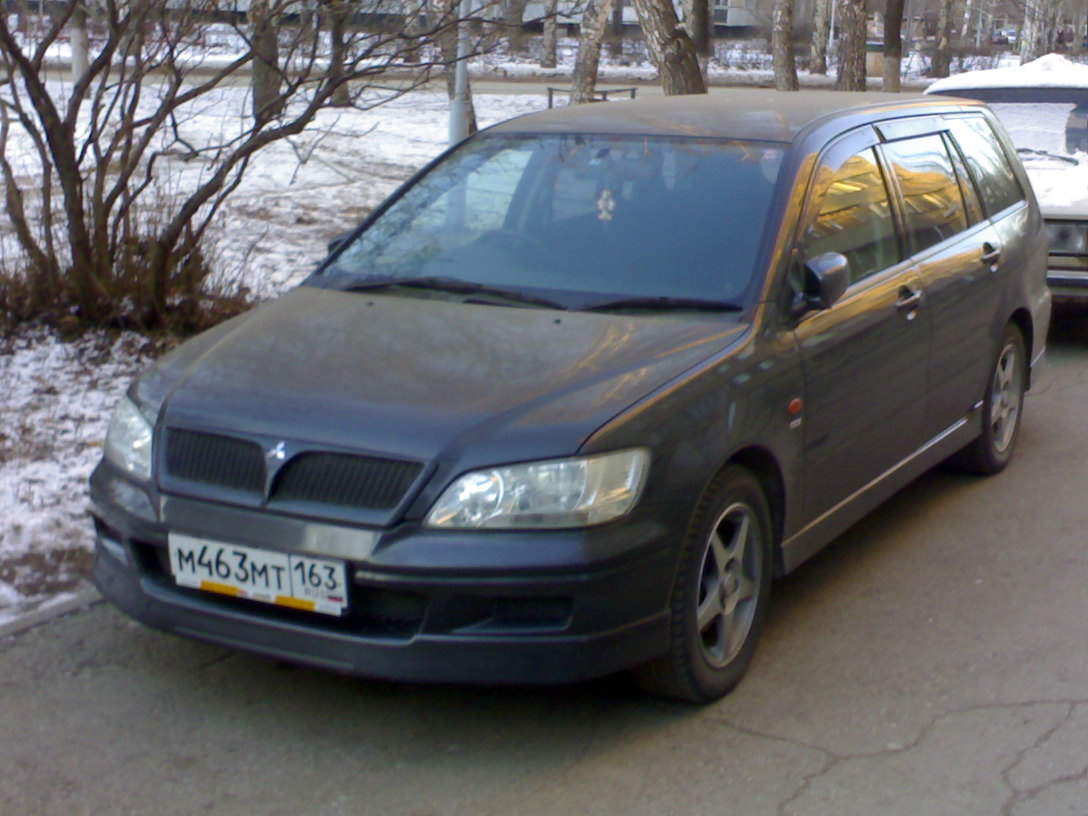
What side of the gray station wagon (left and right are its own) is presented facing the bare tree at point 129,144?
right

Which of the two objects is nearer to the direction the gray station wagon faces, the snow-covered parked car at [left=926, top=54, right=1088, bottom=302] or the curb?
the curb

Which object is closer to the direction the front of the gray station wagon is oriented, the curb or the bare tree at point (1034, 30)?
the curb

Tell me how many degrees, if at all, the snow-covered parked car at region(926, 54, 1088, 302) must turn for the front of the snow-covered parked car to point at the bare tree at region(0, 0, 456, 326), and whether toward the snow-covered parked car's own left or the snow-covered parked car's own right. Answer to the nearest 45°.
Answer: approximately 45° to the snow-covered parked car's own right

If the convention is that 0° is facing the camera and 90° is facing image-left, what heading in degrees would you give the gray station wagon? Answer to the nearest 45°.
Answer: approximately 45°

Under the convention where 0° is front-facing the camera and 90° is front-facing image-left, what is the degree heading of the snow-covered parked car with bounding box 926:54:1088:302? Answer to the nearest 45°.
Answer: approximately 0°

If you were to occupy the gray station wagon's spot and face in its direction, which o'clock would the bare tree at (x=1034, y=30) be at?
The bare tree is roughly at 5 o'clock from the gray station wagon.

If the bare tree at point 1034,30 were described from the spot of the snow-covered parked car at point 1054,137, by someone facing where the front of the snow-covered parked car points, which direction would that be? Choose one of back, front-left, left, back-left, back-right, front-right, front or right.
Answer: back

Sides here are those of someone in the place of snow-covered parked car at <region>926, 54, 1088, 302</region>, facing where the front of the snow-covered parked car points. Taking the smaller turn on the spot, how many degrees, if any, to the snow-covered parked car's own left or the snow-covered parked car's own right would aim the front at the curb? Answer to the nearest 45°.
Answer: approximately 45° to the snow-covered parked car's own right

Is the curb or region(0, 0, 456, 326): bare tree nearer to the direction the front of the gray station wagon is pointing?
the curb

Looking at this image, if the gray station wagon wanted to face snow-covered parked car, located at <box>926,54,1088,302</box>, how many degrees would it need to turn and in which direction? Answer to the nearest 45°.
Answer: approximately 180°

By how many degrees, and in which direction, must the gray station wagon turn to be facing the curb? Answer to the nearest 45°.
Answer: approximately 45° to its right

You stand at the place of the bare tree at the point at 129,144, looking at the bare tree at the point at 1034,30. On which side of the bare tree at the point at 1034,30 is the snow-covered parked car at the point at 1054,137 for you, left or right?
right
